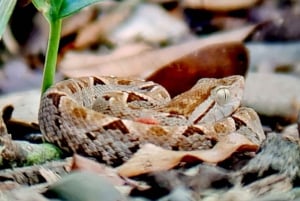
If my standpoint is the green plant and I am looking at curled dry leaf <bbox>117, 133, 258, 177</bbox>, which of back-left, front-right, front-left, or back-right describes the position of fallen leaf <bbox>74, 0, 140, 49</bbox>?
back-left
